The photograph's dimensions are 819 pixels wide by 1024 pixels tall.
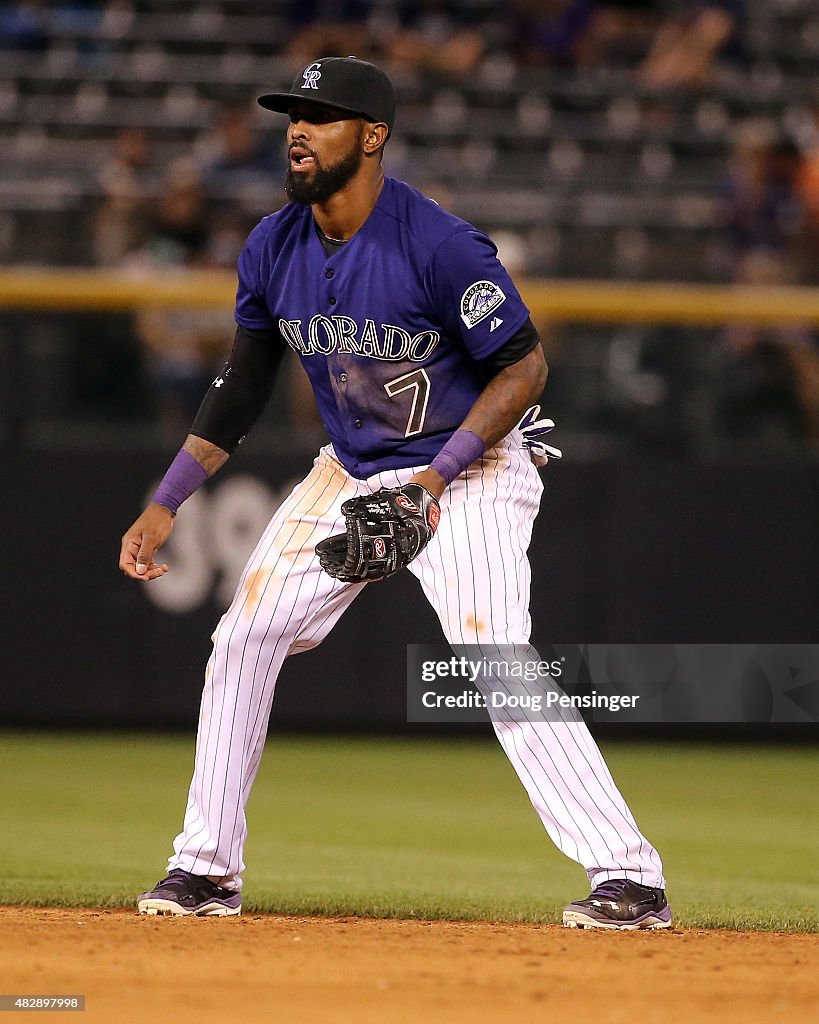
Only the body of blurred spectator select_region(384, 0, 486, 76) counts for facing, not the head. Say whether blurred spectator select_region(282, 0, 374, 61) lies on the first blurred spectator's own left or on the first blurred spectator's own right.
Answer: on the first blurred spectator's own right

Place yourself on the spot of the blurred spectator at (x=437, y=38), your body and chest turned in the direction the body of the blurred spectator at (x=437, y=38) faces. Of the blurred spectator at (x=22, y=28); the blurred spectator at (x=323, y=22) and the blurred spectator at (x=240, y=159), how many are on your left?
0

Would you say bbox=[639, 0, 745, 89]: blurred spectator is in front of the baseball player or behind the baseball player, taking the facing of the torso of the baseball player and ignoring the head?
behind

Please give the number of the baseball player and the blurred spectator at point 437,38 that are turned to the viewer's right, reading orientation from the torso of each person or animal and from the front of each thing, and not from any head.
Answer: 0

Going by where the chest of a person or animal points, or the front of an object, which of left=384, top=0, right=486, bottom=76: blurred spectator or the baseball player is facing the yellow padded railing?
the blurred spectator

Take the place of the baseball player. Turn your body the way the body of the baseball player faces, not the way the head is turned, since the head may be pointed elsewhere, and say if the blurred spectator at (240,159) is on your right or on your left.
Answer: on your right

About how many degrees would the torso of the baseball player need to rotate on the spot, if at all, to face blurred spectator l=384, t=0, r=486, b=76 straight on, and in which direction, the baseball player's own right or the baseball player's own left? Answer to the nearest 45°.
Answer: approximately 135° to the baseball player's own right

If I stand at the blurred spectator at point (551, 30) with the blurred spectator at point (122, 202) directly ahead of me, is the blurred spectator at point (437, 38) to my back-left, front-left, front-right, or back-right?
front-right

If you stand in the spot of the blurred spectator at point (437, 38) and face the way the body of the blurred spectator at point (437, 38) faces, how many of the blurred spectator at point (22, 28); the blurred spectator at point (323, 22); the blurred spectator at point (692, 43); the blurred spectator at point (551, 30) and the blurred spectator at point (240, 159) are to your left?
2

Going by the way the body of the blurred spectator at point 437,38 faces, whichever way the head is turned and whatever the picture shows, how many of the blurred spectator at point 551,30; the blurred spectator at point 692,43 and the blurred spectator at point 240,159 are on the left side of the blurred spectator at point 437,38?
2

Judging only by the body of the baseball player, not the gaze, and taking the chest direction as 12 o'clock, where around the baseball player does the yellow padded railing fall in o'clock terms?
The yellow padded railing is roughly at 5 o'clock from the baseball player.

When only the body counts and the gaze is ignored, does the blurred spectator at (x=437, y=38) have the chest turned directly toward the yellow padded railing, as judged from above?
yes

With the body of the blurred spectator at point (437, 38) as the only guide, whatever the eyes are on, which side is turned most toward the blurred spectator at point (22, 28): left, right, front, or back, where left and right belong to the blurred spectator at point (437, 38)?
right

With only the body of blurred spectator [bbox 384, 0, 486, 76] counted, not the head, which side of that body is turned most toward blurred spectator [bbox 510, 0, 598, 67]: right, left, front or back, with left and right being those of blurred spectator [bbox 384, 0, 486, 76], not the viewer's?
left

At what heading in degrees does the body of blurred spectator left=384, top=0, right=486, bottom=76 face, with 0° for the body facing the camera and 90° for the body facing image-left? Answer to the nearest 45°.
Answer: approximately 0°
